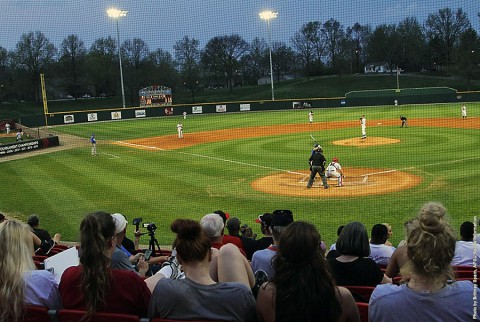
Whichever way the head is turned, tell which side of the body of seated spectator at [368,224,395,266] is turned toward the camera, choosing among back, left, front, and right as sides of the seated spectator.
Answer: back

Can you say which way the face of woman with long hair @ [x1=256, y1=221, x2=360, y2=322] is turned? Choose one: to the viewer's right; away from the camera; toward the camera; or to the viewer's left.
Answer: away from the camera

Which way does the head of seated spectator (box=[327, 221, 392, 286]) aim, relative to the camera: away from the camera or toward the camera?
away from the camera

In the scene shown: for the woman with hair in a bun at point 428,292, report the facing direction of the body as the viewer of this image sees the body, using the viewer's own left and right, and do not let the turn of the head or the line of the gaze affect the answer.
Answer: facing away from the viewer

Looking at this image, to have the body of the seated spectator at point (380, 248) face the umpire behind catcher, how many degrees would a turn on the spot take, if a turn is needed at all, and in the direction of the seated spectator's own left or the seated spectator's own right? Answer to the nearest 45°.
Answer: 0° — they already face them

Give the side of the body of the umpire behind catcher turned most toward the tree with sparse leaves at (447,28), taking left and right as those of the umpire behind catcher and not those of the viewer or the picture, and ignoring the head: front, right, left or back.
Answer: front

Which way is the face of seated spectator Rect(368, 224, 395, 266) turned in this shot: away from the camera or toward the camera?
away from the camera

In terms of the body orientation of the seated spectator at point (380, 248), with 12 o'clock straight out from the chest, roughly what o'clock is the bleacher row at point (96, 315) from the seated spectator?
The bleacher row is roughly at 7 o'clock from the seated spectator.

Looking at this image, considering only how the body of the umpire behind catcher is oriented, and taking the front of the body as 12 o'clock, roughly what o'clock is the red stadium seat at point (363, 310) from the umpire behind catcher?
The red stadium seat is roughly at 6 o'clock from the umpire behind catcher.

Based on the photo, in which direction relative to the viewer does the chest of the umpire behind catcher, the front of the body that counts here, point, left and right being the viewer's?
facing away from the viewer

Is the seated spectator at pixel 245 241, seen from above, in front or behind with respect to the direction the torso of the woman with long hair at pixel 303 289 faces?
in front

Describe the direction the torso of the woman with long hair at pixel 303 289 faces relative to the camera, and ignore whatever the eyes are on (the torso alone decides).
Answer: away from the camera

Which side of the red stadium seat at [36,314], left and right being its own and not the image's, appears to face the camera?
back

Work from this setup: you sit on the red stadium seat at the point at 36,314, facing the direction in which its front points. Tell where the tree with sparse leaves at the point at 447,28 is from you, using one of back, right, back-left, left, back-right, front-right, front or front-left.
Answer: front-right

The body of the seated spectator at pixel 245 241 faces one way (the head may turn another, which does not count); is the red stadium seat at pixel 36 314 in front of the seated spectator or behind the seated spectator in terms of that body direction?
behind

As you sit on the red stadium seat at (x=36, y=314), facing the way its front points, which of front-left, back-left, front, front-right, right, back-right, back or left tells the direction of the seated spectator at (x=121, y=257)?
front-right

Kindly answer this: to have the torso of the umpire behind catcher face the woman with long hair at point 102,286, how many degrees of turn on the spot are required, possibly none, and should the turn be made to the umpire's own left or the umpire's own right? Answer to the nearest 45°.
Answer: approximately 180°

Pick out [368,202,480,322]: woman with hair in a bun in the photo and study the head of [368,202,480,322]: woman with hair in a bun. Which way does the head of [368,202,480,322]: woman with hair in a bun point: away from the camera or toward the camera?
away from the camera

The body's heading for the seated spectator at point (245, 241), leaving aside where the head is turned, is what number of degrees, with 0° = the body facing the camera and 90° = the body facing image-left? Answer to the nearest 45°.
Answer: approximately 180°
